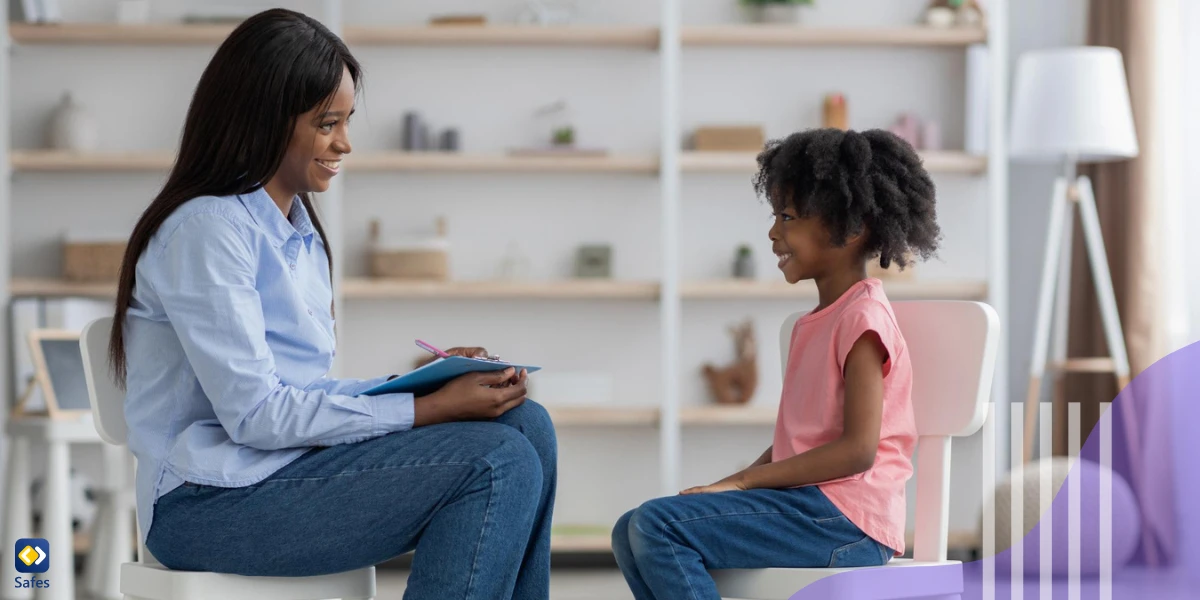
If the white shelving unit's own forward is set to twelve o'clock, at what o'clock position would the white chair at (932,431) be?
The white chair is roughly at 12 o'clock from the white shelving unit.

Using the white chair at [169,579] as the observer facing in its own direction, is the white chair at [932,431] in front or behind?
in front

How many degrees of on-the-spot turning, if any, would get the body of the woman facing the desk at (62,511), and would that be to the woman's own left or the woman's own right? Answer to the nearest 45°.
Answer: approximately 90° to the woman's own left

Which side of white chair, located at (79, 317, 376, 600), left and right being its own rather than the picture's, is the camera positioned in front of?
right

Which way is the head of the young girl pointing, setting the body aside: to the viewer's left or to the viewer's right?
to the viewer's left

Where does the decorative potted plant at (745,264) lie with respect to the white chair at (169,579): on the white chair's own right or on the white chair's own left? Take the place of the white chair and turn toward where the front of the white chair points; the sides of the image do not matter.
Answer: on the white chair's own left

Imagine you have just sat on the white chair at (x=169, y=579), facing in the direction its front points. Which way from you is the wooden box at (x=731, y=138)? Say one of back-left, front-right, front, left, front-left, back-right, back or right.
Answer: front-left

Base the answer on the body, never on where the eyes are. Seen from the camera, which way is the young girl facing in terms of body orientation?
to the viewer's left

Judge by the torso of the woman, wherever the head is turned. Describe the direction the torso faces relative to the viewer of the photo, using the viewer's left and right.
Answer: facing to the right of the viewer

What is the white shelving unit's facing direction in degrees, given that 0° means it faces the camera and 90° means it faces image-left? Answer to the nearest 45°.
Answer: approximately 0°

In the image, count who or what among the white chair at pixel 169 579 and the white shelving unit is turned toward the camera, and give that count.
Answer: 1

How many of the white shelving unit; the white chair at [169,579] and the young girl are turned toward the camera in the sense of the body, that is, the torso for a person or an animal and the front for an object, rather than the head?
1
